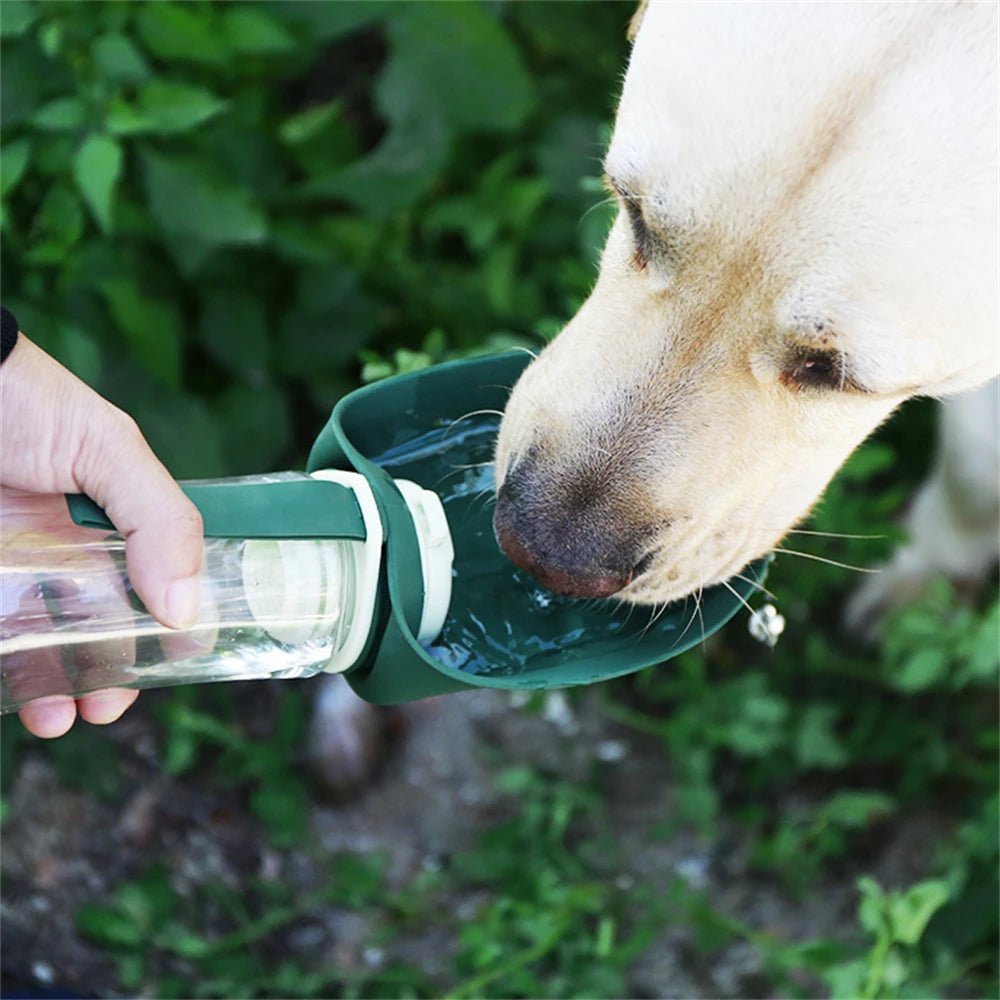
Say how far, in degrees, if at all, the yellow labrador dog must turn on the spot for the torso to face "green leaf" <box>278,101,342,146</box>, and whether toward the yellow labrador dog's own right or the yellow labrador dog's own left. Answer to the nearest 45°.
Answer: approximately 90° to the yellow labrador dog's own right

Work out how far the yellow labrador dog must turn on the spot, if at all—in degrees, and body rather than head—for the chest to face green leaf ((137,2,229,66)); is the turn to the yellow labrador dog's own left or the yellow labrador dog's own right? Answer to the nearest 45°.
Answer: approximately 90° to the yellow labrador dog's own right

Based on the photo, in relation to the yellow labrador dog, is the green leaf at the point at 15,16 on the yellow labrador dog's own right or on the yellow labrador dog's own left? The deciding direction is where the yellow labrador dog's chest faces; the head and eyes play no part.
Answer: on the yellow labrador dog's own right

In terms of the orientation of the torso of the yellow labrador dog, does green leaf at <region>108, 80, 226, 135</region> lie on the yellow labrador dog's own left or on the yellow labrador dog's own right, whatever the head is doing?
on the yellow labrador dog's own right

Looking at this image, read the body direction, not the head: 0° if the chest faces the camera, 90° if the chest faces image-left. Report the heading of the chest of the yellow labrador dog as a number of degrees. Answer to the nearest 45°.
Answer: approximately 45°

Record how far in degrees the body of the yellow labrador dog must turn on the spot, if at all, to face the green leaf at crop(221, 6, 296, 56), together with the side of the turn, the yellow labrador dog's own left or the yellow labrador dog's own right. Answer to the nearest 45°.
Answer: approximately 90° to the yellow labrador dog's own right

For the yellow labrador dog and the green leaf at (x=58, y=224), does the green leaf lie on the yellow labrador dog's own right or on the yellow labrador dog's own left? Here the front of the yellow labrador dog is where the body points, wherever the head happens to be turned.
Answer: on the yellow labrador dog's own right
